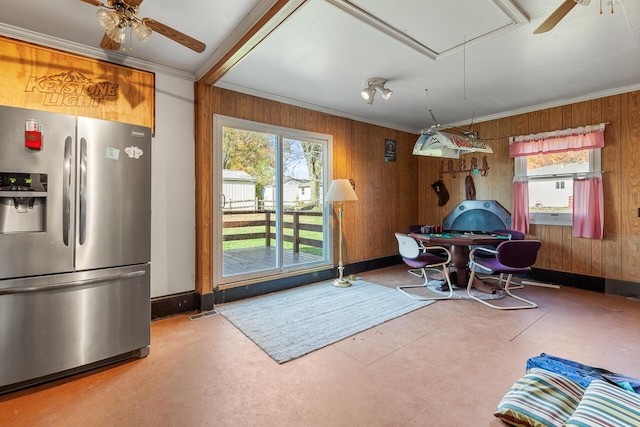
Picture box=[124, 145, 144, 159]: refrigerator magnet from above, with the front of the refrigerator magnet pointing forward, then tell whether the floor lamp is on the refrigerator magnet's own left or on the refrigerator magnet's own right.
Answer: on the refrigerator magnet's own left

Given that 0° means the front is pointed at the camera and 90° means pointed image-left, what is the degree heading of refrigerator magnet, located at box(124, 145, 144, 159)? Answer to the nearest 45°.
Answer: approximately 0°

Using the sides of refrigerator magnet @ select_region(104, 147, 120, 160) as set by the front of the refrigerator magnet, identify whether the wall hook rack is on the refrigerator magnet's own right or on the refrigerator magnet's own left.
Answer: on the refrigerator magnet's own left

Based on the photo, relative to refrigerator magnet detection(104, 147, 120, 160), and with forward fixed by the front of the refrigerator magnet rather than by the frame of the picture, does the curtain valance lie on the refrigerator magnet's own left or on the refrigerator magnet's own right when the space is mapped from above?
on the refrigerator magnet's own left

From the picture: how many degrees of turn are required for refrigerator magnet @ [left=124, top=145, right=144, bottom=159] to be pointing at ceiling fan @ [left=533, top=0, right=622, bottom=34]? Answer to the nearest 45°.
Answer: approximately 45° to its left

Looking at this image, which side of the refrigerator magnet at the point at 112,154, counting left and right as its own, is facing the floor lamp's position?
left

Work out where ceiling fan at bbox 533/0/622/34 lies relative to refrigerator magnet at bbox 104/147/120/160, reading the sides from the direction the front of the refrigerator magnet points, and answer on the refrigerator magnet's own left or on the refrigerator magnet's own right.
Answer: on the refrigerator magnet's own left

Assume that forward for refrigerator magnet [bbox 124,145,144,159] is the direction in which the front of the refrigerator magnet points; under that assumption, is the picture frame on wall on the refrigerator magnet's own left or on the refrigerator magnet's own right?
on the refrigerator magnet's own left

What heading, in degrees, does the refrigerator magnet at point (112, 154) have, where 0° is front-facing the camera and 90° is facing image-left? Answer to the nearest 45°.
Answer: approximately 0°

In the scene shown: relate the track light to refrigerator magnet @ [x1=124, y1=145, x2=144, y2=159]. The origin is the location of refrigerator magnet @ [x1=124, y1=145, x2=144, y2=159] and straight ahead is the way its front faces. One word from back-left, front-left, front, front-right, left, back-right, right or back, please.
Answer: left

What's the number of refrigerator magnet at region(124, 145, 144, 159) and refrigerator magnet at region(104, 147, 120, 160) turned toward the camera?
2
